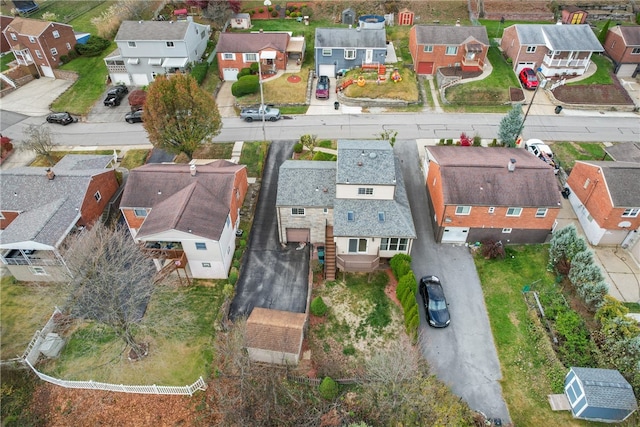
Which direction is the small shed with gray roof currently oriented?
to the viewer's left

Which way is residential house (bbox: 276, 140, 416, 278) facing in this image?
away from the camera

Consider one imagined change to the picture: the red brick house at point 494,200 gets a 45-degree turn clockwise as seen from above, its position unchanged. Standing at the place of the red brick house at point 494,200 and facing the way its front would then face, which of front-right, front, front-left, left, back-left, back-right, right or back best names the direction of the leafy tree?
back-left

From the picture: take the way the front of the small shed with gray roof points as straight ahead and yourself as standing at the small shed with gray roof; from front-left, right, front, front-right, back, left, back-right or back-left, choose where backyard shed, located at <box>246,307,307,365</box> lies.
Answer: front-left

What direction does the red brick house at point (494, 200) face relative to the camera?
away from the camera

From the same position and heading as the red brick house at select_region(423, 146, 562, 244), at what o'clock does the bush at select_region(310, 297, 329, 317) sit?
The bush is roughly at 7 o'clock from the red brick house.

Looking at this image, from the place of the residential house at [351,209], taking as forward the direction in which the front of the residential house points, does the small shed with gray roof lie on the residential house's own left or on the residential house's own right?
on the residential house's own right

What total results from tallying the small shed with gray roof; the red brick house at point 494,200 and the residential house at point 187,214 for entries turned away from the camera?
2

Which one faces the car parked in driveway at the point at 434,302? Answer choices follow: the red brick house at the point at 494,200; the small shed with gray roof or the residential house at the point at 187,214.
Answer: the small shed with gray roof

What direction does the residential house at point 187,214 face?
away from the camera

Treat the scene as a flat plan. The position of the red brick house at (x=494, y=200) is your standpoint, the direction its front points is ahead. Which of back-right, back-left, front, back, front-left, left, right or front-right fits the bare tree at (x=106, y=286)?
back-left

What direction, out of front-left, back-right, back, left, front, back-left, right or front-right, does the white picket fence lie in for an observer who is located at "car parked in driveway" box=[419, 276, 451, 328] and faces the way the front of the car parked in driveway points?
front-right
